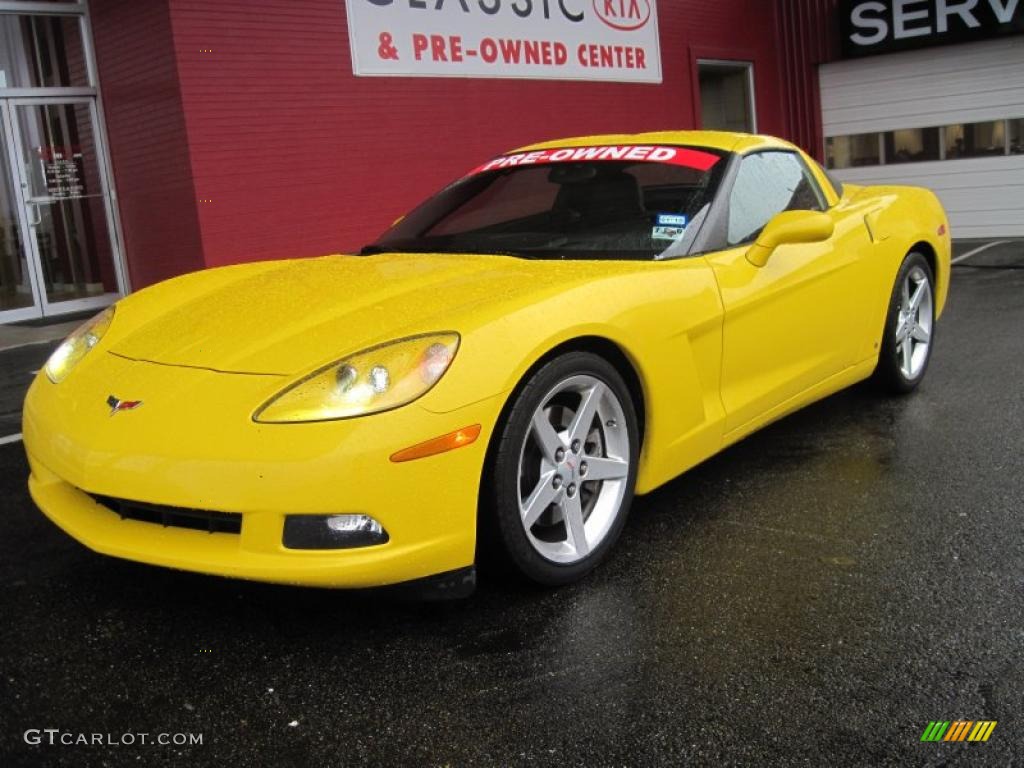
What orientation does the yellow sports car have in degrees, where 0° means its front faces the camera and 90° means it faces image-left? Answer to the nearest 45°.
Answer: approximately 45°

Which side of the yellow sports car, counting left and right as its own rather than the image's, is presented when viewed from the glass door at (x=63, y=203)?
right

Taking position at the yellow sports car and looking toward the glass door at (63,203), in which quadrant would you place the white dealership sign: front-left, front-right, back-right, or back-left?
front-right

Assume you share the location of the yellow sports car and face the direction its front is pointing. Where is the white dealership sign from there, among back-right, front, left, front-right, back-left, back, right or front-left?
back-right

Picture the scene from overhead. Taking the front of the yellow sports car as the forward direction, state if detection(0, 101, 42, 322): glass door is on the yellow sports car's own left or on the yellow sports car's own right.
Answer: on the yellow sports car's own right
